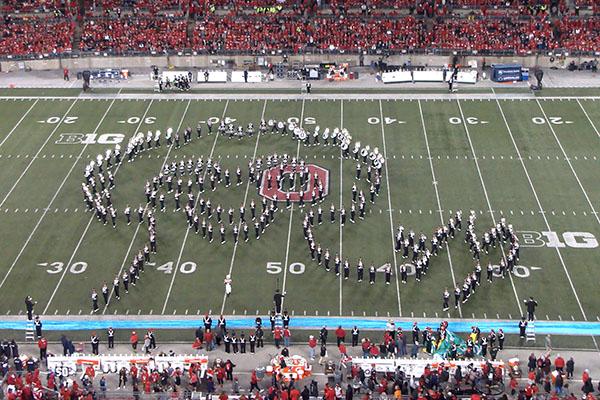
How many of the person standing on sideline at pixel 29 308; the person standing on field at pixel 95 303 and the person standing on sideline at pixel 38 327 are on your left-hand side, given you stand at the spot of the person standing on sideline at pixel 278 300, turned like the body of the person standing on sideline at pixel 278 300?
3

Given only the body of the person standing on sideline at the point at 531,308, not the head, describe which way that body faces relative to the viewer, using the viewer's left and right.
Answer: facing away from the viewer

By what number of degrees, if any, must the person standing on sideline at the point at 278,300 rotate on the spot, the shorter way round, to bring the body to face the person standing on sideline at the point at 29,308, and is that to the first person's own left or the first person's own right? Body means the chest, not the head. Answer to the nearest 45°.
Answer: approximately 90° to the first person's own left

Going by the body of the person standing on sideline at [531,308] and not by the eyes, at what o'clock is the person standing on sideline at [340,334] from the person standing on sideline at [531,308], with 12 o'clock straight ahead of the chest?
the person standing on sideline at [340,334] is roughly at 8 o'clock from the person standing on sideline at [531,308].

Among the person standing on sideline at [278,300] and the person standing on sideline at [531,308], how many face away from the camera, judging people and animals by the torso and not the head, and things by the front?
2

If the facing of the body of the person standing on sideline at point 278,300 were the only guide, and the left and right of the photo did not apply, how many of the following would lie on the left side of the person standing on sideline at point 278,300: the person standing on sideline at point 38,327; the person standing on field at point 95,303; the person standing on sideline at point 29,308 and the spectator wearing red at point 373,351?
3

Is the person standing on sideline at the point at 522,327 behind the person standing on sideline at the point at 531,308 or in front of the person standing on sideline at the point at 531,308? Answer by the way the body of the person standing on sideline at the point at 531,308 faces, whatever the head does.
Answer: behind

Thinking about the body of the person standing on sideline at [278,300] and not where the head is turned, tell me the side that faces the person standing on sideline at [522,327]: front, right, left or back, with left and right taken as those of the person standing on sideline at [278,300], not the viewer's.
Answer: right

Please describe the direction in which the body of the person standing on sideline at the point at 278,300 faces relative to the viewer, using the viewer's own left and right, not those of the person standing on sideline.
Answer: facing away from the viewer

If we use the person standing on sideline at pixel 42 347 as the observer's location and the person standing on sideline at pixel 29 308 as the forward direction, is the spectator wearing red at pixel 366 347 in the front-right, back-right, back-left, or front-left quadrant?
back-right

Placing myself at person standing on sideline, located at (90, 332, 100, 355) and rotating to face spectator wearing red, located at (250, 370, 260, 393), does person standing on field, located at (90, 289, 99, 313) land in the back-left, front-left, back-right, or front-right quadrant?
back-left

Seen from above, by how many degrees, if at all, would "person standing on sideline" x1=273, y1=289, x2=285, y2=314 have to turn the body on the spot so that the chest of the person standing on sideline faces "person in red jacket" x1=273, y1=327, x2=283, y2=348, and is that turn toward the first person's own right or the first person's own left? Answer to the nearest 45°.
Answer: approximately 180°

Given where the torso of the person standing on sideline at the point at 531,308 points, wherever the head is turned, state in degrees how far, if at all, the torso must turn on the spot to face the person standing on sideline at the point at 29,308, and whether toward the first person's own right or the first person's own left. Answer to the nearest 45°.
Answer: approximately 90° to the first person's own left

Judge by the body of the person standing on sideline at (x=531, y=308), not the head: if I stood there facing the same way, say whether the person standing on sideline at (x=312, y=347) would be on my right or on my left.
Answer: on my left

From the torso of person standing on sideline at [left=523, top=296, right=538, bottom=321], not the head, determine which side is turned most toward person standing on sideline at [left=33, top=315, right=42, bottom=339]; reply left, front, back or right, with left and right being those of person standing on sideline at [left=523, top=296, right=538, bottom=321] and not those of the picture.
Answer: left

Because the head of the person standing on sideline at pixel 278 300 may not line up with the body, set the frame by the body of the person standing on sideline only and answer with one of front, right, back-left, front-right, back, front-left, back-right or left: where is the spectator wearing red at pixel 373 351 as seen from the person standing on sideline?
back-right
